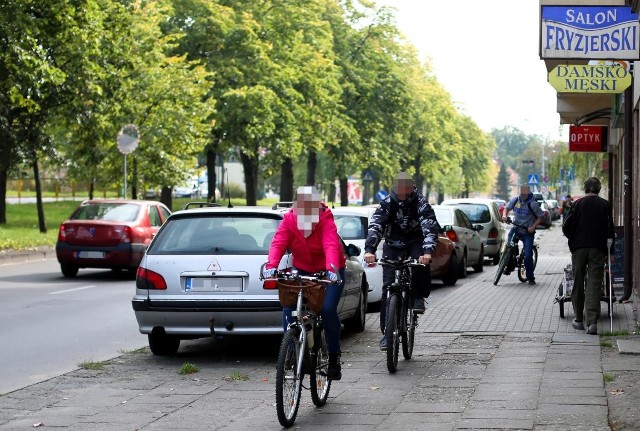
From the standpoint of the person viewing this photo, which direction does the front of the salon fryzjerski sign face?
facing the viewer

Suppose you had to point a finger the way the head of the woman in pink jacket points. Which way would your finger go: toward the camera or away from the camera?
toward the camera

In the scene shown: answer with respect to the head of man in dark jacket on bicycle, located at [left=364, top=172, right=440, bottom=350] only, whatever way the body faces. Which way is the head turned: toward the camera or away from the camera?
toward the camera

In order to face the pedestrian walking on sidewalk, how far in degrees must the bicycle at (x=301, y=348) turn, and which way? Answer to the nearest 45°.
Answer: approximately 135° to its left

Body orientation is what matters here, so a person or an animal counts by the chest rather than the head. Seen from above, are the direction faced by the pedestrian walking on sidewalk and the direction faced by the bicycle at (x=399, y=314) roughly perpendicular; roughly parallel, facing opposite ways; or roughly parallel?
roughly parallel, facing opposite ways

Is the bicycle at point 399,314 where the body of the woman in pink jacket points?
no

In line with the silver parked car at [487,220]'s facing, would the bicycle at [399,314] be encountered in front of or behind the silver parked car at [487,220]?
behind

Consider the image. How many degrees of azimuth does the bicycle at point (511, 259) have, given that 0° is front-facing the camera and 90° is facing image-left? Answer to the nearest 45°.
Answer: approximately 45°

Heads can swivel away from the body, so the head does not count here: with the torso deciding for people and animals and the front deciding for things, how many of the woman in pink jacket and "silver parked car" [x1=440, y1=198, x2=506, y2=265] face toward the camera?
1

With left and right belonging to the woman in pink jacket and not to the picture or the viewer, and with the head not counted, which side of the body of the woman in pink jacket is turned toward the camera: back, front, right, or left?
front

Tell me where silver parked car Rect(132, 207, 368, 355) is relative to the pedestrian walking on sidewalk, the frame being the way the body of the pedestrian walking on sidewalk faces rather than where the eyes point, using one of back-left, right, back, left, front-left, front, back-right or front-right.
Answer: back-left

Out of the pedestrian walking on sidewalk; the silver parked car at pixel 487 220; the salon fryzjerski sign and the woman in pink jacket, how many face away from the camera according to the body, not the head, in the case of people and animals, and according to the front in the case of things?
2

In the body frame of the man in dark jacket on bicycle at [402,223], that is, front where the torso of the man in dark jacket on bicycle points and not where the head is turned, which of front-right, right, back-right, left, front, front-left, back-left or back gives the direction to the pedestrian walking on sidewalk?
back-left

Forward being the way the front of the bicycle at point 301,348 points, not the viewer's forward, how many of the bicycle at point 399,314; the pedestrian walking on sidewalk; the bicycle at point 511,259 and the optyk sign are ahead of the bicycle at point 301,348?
0

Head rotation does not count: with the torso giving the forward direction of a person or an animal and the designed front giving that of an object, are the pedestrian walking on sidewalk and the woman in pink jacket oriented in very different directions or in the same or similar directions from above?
very different directions

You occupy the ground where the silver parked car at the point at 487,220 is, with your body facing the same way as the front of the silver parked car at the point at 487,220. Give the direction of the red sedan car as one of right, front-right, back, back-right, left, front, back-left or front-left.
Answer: back-left

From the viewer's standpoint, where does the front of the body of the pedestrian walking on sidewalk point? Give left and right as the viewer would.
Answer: facing away from the viewer

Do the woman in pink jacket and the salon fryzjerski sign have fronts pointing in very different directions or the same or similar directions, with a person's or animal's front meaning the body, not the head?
same or similar directions

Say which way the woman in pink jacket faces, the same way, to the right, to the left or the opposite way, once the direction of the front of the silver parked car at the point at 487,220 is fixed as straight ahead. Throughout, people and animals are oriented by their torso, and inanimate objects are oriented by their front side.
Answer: the opposite way

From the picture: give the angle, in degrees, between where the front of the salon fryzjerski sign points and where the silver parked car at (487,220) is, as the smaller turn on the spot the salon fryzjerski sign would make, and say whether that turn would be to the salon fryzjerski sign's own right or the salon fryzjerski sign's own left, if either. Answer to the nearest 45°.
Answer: approximately 180°
